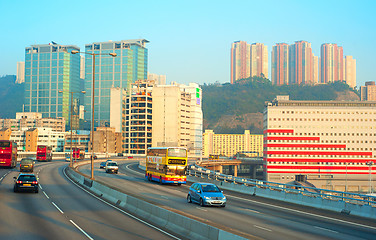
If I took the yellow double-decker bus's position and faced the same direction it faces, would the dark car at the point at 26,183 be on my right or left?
on my right

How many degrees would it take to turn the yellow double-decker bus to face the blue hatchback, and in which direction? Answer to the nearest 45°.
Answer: approximately 45° to its right

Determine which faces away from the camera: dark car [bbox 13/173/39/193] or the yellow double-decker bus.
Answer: the dark car

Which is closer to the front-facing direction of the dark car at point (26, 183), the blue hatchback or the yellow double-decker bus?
the yellow double-decker bus

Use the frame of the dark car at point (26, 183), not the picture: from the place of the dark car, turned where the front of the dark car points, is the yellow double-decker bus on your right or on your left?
on your right

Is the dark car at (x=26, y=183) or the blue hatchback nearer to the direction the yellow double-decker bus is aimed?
the blue hatchback

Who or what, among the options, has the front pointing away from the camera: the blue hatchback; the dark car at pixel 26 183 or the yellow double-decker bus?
the dark car

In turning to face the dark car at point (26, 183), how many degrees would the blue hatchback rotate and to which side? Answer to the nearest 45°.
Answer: approximately 135° to its right

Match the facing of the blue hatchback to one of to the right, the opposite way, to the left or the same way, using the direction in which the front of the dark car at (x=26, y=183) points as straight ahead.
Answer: the opposite way
